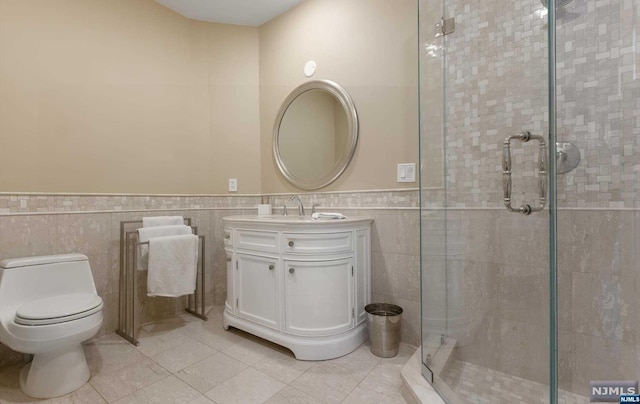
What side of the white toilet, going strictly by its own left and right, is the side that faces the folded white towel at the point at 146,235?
left

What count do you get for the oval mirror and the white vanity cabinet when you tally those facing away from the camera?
0

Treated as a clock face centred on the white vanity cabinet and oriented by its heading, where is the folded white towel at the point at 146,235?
The folded white towel is roughly at 2 o'clock from the white vanity cabinet.

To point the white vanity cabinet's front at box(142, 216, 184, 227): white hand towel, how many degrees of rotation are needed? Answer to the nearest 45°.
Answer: approximately 90° to its right

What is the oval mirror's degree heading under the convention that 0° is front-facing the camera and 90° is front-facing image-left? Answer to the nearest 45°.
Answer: approximately 45°

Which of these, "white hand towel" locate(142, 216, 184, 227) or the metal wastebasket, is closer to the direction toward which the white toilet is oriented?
the metal wastebasket

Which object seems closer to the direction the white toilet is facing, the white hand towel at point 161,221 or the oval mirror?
the oval mirror
